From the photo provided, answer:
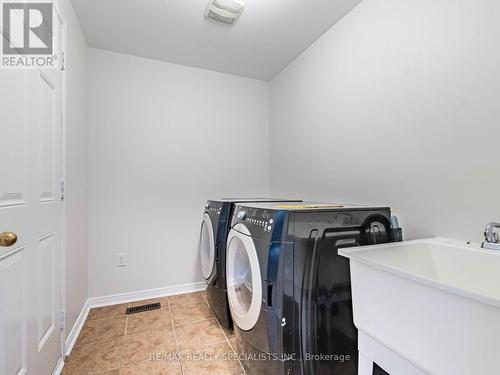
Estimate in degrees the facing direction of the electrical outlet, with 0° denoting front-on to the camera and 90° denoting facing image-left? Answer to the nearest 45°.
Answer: approximately 0°

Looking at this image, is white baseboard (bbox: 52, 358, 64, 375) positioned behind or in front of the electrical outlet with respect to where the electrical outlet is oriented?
in front

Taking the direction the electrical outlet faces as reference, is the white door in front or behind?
in front

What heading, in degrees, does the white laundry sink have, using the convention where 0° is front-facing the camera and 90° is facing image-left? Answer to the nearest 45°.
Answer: approximately 45°

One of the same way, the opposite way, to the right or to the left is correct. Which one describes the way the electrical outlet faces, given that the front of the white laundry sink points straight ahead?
to the left

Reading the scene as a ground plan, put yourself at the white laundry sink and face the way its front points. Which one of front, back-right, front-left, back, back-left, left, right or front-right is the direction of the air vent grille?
front-right
